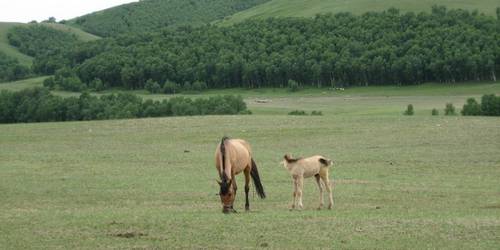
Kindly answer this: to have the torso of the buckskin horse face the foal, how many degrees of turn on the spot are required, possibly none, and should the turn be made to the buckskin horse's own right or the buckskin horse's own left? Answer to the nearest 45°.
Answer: approximately 135° to the buckskin horse's own left

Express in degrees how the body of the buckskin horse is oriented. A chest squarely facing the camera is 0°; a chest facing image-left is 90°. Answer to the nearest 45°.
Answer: approximately 45°

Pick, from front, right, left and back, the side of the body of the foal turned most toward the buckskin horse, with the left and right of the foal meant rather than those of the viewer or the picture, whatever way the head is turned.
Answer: front

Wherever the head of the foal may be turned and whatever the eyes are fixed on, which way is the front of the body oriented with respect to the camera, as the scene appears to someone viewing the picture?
to the viewer's left

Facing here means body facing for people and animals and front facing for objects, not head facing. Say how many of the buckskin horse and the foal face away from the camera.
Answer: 0
